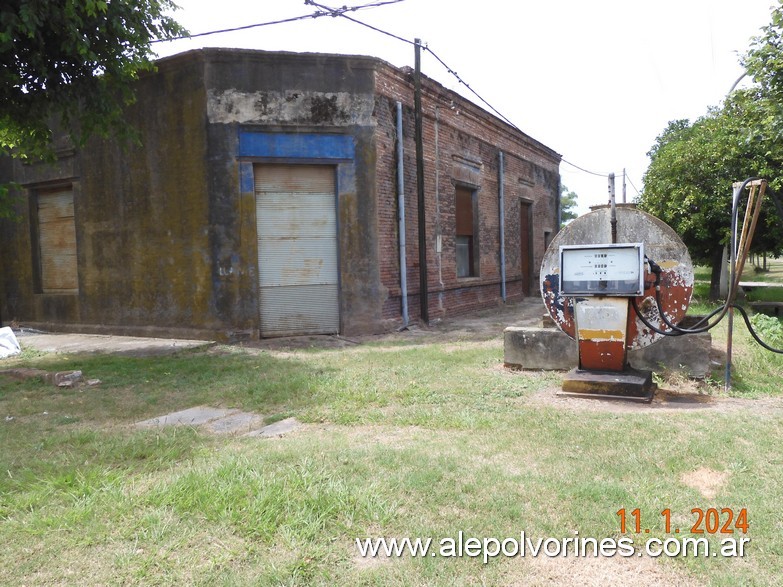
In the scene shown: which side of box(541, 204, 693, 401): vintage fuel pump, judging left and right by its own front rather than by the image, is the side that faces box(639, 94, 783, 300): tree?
back

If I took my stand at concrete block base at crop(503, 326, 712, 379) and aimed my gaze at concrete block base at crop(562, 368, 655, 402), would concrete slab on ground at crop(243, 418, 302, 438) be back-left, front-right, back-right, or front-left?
front-right

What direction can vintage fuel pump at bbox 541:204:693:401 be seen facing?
toward the camera

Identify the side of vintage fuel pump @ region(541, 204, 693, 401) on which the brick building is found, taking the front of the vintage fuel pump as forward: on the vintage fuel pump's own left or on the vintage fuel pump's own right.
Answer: on the vintage fuel pump's own right

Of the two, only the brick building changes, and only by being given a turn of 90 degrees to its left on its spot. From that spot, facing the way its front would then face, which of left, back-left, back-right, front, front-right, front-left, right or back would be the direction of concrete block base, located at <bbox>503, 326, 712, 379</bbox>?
front-right

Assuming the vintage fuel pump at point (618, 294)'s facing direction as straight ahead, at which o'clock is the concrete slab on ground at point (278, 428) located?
The concrete slab on ground is roughly at 2 o'clock from the vintage fuel pump.

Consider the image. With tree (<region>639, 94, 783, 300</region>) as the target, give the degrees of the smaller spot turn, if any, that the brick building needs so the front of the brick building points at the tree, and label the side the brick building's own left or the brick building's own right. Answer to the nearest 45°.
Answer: approximately 90° to the brick building's own left

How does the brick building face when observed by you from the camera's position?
facing the viewer

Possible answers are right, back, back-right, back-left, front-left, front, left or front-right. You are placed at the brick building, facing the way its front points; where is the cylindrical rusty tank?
front-left

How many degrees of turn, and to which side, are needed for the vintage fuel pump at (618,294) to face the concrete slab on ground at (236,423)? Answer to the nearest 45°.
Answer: approximately 45° to its right

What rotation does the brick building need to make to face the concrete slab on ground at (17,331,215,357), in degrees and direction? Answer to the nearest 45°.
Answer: approximately 90° to its right

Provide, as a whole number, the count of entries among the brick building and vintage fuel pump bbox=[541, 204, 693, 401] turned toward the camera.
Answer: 2
